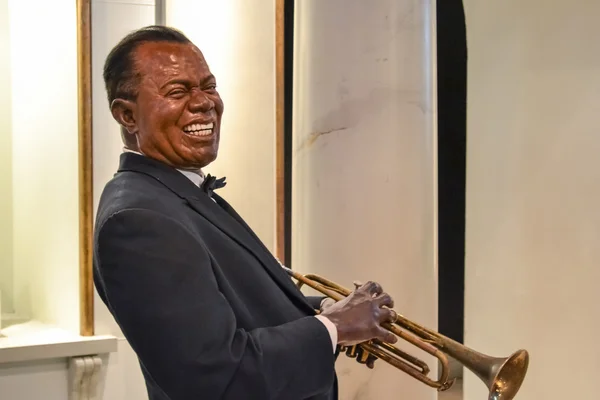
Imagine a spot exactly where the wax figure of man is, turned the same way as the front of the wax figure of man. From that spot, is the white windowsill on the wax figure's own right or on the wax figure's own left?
on the wax figure's own left

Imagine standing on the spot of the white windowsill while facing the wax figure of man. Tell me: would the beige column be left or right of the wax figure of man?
left

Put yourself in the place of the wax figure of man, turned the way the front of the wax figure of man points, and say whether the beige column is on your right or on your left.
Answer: on your left

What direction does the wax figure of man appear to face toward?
to the viewer's right

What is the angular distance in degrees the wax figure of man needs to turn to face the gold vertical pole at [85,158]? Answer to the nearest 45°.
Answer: approximately 90° to its left

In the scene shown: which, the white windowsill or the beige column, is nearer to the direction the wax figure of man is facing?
the beige column
